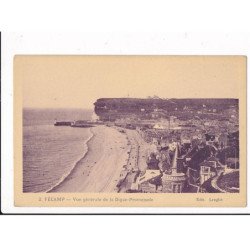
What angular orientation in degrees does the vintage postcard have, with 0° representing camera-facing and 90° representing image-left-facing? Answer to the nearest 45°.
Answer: approximately 0°
